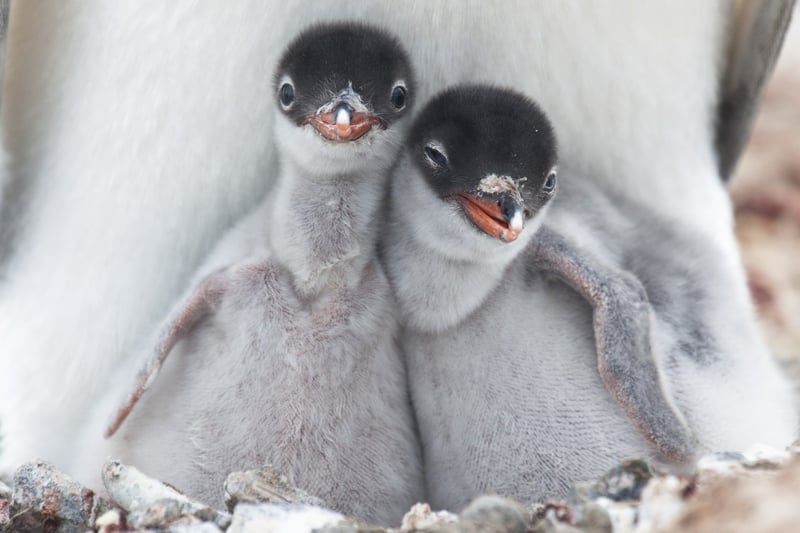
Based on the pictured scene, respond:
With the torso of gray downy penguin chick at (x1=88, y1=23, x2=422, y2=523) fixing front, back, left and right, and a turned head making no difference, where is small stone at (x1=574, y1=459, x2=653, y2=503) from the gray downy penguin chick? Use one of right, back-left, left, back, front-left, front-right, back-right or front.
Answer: front-left

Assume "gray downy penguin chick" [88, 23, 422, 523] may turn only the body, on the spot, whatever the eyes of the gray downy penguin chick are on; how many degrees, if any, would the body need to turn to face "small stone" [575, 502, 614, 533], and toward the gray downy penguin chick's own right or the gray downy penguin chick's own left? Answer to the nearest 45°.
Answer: approximately 45° to the gray downy penguin chick's own left

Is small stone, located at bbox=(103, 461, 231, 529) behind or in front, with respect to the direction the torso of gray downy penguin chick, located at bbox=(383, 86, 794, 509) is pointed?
in front

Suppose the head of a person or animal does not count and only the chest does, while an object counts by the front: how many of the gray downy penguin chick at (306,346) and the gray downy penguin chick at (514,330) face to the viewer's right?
0

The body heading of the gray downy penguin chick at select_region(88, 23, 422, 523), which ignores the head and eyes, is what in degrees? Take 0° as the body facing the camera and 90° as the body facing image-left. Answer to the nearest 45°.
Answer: approximately 0°
